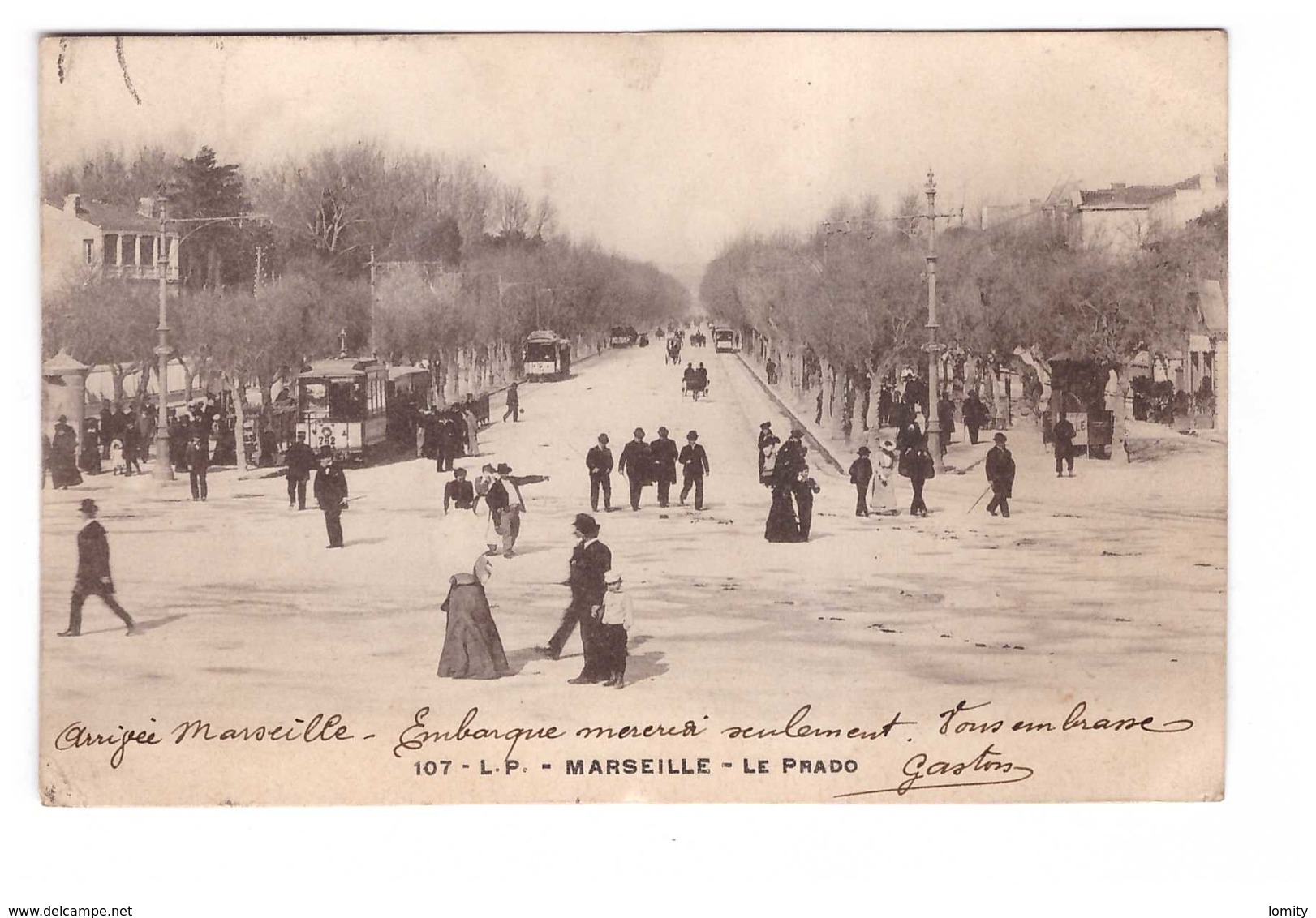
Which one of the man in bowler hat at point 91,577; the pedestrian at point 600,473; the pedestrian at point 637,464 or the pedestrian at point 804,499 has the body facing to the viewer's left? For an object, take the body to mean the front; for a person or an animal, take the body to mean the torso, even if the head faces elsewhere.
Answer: the man in bowler hat

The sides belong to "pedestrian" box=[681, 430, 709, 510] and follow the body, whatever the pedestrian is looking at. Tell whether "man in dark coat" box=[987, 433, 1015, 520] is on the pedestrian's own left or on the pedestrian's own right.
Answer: on the pedestrian's own left

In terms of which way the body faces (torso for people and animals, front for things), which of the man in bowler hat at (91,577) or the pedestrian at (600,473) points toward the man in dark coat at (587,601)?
the pedestrian

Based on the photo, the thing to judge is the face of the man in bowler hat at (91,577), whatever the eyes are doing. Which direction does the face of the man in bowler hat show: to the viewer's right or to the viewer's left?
to the viewer's left

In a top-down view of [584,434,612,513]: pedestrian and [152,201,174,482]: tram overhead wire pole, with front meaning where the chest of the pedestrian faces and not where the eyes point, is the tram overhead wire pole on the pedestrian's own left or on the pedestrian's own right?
on the pedestrian's own right

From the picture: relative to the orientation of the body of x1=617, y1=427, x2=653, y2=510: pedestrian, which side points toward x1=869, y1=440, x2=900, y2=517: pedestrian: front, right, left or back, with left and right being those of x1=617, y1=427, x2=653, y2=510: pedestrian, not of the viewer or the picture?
left

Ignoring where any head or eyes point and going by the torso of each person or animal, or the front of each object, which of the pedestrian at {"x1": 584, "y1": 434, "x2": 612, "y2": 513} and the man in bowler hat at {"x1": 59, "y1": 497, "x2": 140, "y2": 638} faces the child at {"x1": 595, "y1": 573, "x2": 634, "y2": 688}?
the pedestrian

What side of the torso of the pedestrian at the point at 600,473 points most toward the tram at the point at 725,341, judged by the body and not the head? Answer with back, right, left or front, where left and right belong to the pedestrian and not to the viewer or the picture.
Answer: back

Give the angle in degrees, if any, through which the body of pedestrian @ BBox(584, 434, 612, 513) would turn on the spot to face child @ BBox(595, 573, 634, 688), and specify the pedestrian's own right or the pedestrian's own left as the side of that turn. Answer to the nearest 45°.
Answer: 0° — they already face them

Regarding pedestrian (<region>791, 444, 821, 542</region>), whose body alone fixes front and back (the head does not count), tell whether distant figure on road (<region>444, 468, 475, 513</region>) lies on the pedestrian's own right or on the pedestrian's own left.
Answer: on the pedestrian's own right
